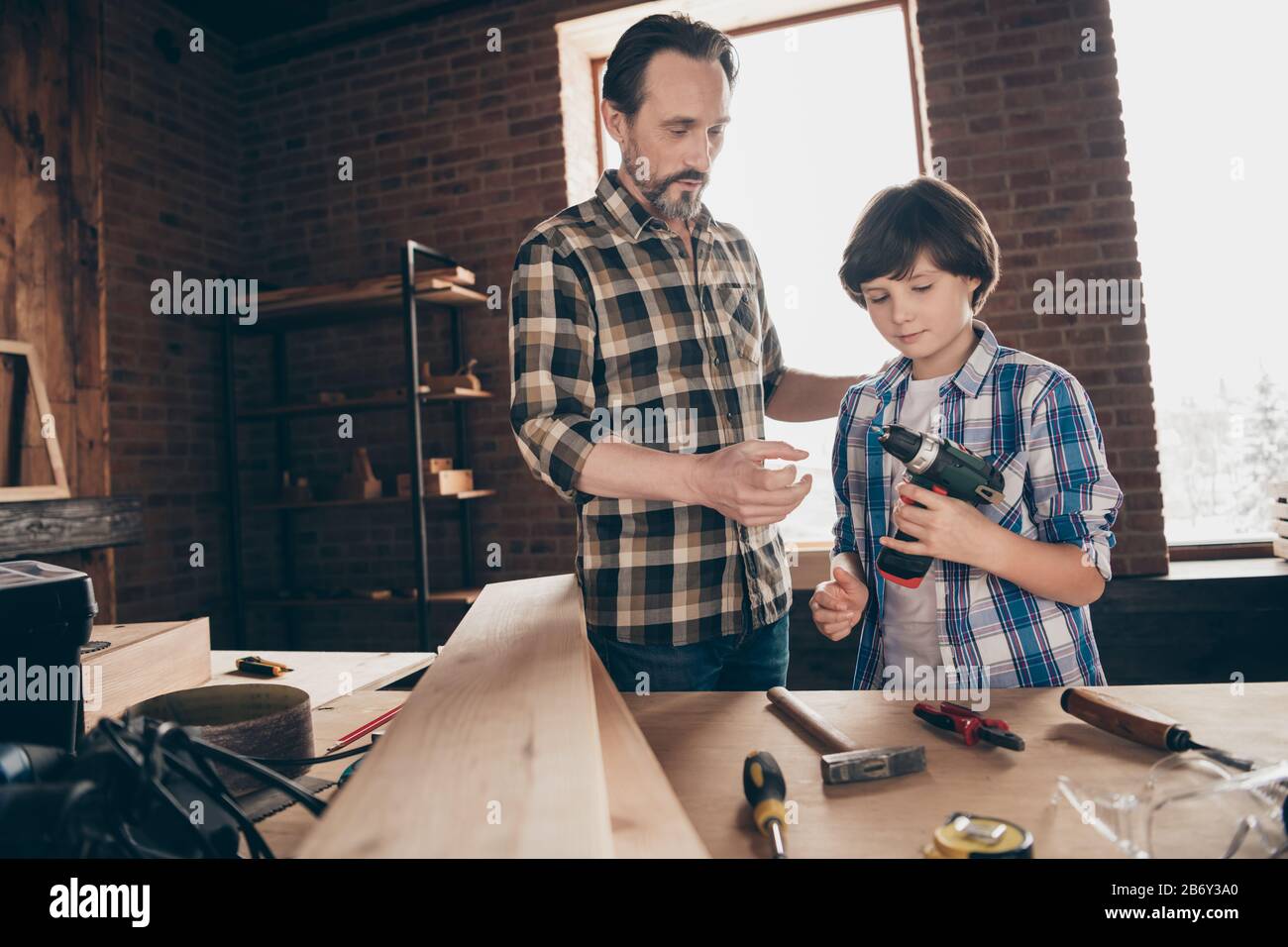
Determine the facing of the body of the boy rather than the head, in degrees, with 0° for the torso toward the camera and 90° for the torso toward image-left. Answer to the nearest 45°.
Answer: approximately 45°

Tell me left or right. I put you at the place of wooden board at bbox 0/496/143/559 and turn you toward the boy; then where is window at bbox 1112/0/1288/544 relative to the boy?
left

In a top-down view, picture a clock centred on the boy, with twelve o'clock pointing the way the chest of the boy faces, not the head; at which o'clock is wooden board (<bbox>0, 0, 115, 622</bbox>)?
The wooden board is roughly at 2 o'clock from the boy.

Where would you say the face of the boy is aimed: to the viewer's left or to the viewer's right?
to the viewer's left

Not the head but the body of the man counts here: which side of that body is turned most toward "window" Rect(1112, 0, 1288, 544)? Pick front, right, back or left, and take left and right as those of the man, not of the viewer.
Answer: left

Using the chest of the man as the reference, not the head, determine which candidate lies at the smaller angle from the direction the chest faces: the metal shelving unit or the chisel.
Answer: the chisel

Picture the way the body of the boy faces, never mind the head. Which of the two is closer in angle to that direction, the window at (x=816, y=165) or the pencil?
the pencil

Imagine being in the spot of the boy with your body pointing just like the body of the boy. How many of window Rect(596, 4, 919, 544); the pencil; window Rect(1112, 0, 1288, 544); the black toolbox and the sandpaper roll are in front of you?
3

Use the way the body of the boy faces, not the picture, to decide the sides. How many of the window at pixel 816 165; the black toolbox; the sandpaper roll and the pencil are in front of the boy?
3

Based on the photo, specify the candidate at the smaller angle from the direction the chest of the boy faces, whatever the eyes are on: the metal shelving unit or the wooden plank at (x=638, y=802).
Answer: the wooden plank
